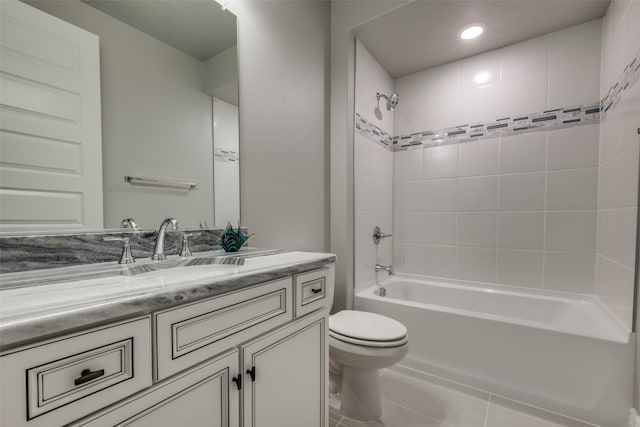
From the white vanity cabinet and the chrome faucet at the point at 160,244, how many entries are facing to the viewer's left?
0

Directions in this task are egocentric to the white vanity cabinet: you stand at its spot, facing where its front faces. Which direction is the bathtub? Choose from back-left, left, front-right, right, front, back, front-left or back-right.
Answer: front-left

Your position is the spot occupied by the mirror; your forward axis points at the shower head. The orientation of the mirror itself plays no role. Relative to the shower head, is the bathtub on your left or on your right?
right

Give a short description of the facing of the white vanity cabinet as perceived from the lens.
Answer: facing the viewer and to the right of the viewer

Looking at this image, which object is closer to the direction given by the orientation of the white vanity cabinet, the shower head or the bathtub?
the bathtub

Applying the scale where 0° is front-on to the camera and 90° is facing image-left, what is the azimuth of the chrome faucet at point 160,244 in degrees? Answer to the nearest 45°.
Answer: approximately 315°

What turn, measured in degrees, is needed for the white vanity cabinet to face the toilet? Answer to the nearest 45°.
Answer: approximately 90° to its left
